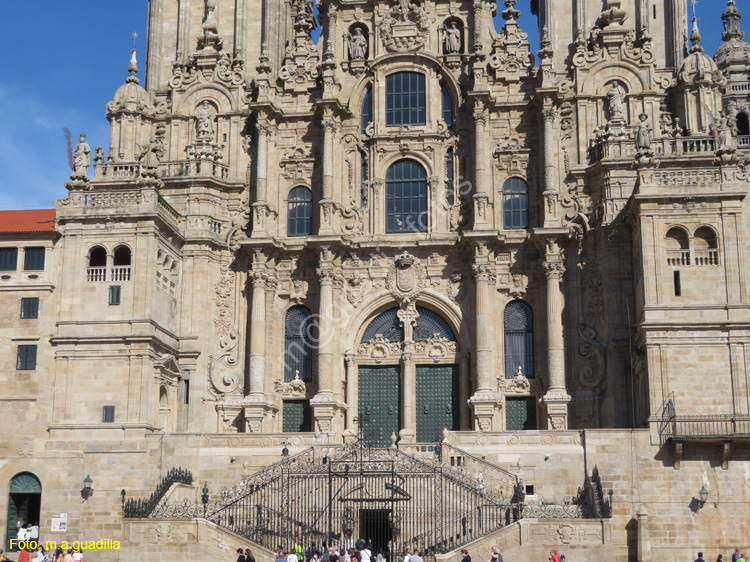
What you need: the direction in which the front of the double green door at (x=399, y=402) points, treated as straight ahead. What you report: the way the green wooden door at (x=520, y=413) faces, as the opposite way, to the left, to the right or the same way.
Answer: the same way

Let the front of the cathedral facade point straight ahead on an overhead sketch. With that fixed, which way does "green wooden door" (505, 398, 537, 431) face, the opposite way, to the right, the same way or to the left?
the same way

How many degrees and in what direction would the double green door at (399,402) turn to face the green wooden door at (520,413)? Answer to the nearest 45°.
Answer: approximately 90° to its left

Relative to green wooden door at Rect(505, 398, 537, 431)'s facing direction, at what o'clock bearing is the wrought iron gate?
The wrought iron gate is roughly at 1 o'clock from the green wooden door.

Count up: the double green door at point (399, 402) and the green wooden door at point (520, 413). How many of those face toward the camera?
2

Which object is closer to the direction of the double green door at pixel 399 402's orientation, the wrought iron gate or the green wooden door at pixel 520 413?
the wrought iron gate

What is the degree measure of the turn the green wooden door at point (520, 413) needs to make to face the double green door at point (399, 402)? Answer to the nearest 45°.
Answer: approximately 90° to its right

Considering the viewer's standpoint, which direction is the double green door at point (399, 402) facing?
facing the viewer

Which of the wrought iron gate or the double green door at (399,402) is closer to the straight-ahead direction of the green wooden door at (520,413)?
the wrought iron gate

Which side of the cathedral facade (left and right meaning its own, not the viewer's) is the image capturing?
front

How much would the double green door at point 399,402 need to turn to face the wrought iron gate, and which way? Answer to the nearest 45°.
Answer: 0° — it already faces it
